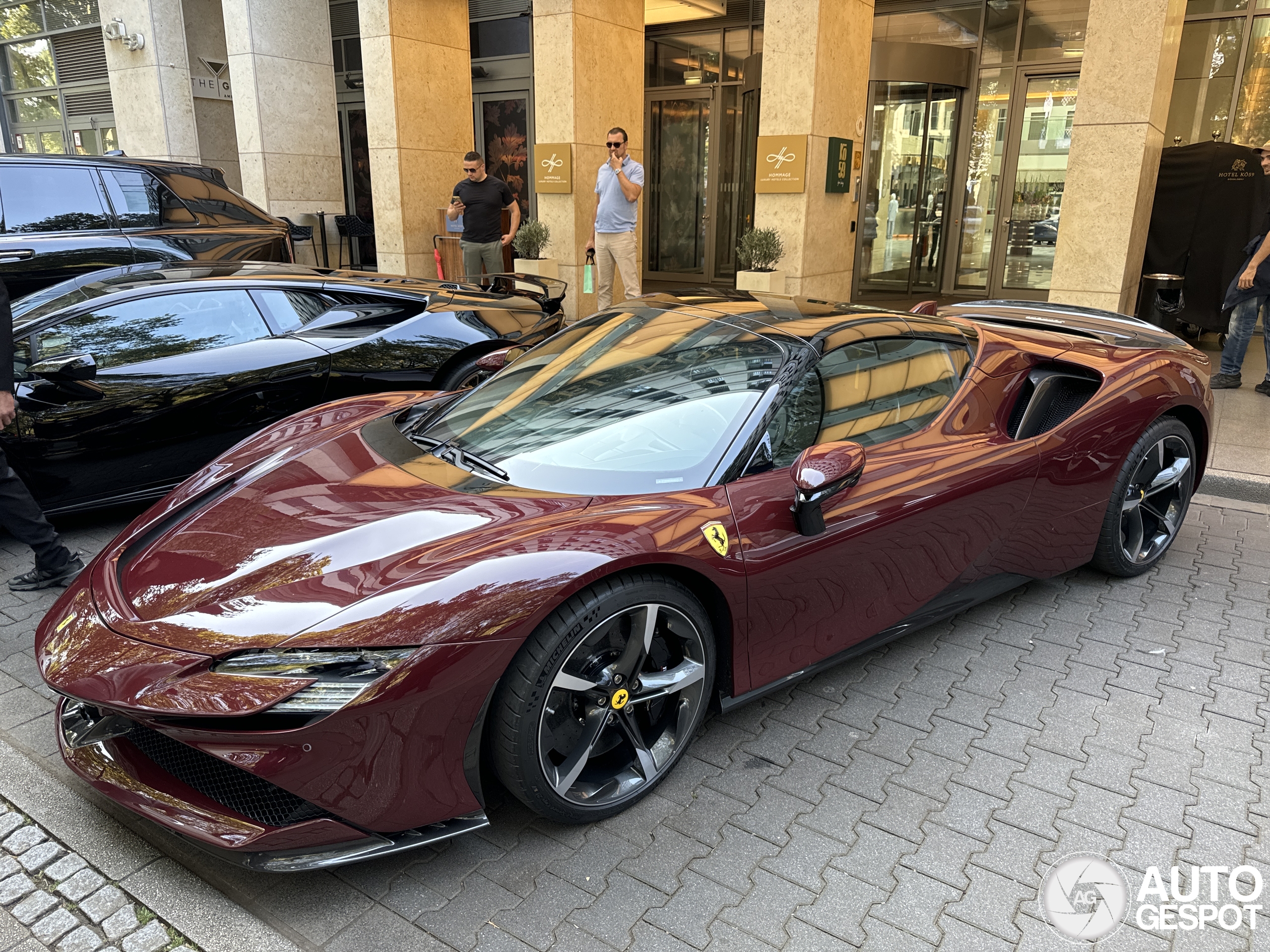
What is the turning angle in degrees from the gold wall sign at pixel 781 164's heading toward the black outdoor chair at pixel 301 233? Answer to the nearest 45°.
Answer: approximately 90° to its right

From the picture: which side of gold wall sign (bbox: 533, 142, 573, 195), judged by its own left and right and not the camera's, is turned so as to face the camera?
front

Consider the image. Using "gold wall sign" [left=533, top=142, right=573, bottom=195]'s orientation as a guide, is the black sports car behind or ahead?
ahead

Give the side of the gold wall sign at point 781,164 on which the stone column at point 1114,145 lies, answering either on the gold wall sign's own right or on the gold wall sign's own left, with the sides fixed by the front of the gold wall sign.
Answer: on the gold wall sign's own left

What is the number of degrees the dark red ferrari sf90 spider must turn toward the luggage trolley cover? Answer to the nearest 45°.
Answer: approximately 180°

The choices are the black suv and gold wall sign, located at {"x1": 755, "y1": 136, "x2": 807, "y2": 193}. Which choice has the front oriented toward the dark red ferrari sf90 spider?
the gold wall sign

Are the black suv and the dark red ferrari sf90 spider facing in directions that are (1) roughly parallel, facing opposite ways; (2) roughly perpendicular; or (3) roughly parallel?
roughly parallel

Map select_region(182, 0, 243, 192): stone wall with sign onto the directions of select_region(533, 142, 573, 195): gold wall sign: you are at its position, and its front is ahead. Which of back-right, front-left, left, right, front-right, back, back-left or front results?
back-right

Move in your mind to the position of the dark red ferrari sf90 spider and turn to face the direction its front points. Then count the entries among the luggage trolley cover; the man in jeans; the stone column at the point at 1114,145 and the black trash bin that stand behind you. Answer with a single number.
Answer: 4

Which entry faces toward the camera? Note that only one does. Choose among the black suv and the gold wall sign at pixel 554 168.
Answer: the gold wall sign

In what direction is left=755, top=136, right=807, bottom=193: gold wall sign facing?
toward the camera

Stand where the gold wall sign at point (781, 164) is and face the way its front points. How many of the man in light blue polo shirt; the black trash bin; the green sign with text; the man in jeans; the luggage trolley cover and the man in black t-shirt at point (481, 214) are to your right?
2

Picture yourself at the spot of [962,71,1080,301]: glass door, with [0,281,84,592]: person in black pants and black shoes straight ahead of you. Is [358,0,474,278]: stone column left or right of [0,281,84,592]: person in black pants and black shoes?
right

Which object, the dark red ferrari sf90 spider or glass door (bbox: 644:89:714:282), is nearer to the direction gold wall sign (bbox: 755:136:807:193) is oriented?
the dark red ferrari sf90 spider

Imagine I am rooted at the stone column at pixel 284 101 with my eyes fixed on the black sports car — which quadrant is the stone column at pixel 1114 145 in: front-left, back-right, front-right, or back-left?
front-left

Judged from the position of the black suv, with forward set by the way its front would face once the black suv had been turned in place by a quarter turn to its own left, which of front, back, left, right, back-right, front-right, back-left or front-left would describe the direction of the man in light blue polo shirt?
left
